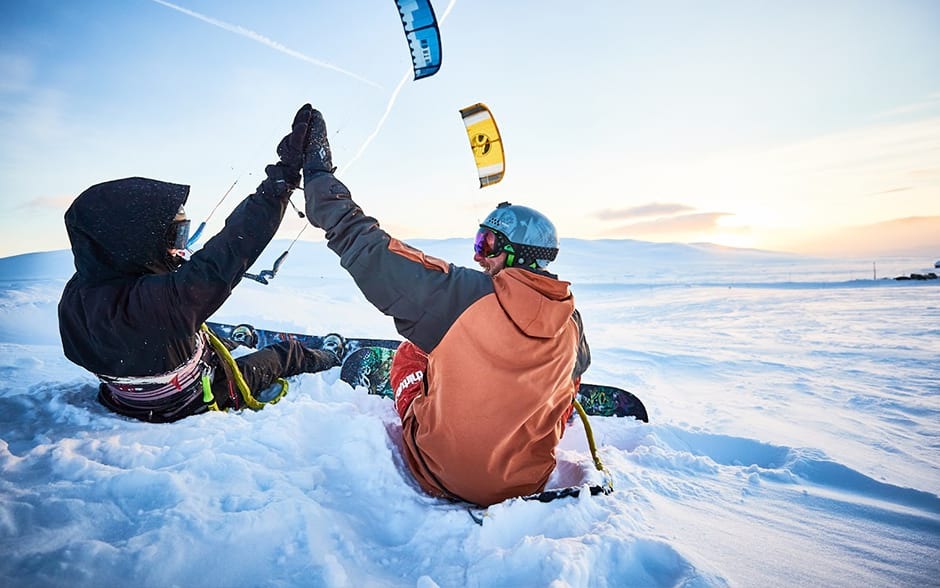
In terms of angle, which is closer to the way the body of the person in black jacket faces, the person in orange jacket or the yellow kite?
the yellow kite

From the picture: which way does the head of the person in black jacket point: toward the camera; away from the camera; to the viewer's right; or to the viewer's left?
to the viewer's right

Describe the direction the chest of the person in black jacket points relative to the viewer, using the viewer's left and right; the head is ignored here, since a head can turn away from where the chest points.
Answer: facing away from the viewer and to the right of the viewer

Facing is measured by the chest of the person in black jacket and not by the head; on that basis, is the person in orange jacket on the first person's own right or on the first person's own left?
on the first person's own right
